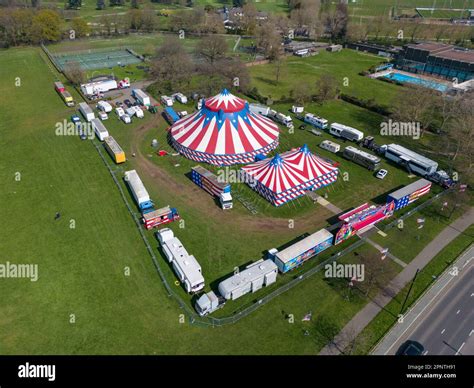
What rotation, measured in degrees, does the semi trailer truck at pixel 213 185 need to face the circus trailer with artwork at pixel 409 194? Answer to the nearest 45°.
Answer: approximately 45° to its left

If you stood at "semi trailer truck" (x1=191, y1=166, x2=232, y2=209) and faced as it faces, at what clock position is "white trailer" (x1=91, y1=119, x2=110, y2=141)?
The white trailer is roughly at 6 o'clock from the semi trailer truck.

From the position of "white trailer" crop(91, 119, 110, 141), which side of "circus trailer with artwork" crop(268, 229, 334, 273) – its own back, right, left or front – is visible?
right

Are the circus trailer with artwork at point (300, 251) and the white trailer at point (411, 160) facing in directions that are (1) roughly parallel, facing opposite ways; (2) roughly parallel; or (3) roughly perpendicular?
roughly perpendicular

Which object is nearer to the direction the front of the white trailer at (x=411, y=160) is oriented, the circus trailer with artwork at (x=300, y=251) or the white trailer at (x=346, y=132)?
the circus trailer with artwork

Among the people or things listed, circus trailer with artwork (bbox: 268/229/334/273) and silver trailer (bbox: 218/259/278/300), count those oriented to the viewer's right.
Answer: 0

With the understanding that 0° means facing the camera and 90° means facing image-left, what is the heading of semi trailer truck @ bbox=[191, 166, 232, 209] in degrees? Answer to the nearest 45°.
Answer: approximately 315°

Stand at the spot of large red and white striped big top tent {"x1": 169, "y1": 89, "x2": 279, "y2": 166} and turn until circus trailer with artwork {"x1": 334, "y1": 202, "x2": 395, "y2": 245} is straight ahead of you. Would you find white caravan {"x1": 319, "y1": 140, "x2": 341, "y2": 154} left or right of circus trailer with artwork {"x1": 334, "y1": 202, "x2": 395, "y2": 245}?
left

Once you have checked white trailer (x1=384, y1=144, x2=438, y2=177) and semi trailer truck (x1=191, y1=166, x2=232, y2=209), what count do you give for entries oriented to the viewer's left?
0

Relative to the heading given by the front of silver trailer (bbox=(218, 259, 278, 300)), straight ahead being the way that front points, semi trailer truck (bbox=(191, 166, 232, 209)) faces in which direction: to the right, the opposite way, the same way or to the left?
to the left

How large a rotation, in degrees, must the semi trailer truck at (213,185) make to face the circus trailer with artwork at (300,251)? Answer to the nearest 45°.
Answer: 0° — it already faces it

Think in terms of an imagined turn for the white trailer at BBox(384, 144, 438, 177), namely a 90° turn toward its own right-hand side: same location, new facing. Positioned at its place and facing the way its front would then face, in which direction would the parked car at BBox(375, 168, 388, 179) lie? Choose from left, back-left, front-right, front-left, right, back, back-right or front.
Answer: front

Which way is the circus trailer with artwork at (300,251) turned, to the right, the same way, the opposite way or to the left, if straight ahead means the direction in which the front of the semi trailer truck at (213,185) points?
to the right

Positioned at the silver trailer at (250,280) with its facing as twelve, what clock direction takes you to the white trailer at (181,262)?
The white trailer is roughly at 2 o'clock from the silver trailer.
